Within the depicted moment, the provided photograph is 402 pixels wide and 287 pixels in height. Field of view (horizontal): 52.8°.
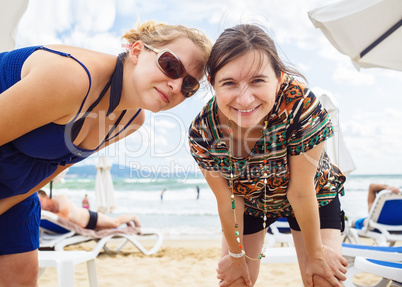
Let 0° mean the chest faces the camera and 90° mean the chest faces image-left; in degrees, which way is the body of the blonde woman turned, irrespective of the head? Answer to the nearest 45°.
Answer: approximately 315°

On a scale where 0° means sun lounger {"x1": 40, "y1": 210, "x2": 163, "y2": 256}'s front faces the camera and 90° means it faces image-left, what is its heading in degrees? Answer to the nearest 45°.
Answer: approximately 270°

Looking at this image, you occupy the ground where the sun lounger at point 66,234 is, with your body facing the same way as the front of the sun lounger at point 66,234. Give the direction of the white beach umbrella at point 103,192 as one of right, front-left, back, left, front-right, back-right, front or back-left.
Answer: left

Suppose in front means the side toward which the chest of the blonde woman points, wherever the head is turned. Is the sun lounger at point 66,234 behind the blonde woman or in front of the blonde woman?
behind

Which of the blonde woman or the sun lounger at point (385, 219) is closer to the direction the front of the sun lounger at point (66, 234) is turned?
the sun lounger

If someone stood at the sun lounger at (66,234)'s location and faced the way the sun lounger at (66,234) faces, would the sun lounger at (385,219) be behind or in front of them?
in front

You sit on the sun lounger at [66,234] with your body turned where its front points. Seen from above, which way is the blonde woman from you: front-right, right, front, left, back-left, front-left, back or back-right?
right

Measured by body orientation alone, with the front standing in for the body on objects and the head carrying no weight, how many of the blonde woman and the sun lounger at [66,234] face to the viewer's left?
0

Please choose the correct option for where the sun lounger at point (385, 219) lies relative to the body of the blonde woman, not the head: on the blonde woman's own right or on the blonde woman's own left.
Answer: on the blonde woman's own left

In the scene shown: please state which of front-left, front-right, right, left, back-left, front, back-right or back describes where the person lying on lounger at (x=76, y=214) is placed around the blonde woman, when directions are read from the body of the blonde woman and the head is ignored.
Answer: back-left
